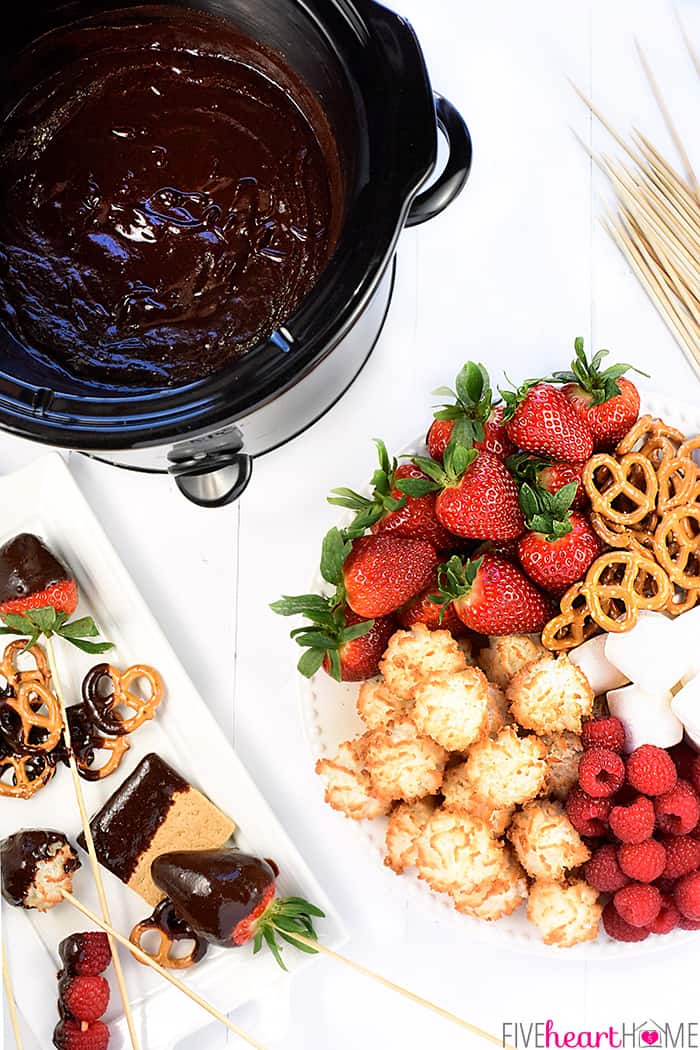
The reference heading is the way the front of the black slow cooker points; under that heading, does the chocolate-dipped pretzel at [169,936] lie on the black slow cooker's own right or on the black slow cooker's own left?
on the black slow cooker's own right

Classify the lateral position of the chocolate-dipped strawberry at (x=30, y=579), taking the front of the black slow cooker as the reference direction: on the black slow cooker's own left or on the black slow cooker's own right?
on the black slow cooker's own right

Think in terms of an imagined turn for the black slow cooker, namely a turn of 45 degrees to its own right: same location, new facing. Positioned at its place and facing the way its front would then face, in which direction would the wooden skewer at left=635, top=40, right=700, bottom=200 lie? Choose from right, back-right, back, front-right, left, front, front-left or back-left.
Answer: back

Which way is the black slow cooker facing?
toward the camera

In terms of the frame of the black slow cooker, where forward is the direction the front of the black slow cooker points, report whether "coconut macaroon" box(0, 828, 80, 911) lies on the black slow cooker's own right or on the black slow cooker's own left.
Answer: on the black slow cooker's own right
